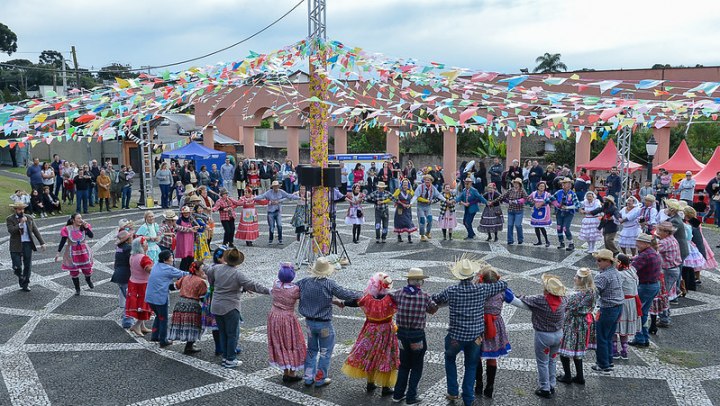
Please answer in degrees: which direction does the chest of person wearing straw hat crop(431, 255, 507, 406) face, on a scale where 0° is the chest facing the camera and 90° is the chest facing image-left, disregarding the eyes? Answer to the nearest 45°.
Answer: approximately 180°

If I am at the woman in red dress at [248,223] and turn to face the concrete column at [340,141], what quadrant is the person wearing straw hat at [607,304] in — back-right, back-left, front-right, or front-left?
back-right

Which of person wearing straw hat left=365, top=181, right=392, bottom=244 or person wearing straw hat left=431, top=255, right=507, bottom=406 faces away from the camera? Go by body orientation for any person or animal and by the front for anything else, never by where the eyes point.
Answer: person wearing straw hat left=431, top=255, right=507, bottom=406

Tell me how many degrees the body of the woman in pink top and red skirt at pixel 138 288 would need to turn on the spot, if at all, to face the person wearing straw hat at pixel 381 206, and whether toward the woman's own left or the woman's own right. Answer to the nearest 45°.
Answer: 0° — they already face them

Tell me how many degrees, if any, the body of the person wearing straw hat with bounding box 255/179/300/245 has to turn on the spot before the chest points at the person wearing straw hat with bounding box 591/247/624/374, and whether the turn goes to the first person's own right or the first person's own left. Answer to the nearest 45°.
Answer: approximately 45° to the first person's own left

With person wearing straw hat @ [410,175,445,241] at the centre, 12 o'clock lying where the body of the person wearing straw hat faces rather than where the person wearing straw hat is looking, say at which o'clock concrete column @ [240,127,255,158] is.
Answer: The concrete column is roughly at 5 o'clock from the person wearing straw hat.

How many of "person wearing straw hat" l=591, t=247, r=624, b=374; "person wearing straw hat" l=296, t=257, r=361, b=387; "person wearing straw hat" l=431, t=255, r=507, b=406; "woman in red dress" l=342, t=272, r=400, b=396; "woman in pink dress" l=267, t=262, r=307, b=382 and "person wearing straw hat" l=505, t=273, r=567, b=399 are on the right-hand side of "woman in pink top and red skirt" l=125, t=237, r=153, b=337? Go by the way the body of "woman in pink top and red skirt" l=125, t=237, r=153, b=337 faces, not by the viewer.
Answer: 6

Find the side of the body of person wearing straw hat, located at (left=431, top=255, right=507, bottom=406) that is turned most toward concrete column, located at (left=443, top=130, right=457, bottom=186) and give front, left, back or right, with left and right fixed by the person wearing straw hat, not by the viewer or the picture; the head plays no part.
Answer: front

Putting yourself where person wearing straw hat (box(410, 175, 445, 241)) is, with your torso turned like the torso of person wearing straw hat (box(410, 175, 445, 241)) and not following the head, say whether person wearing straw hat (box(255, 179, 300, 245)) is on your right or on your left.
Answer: on your right

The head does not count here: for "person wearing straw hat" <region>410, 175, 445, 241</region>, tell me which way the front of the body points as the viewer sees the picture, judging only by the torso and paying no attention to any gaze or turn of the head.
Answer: toward the camera

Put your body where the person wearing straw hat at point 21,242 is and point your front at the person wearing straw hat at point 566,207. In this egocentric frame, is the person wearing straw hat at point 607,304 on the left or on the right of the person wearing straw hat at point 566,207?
right

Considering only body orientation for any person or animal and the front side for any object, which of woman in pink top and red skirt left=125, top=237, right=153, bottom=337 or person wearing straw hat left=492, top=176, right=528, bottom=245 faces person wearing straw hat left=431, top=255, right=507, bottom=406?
person wearing straw hat left=492, top=176, right=528, bottom=245

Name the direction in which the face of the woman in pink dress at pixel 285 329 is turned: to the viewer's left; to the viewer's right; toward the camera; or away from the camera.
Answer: away from the camera

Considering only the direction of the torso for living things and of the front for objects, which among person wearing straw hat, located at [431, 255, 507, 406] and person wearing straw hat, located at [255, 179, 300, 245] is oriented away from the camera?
person wearing straw hat, located at [431, 255, 507, 406]

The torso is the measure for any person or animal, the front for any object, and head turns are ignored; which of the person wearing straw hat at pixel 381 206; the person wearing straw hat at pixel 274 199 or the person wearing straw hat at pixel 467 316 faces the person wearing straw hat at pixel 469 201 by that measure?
the person wearing straw hat at pixel 467 316

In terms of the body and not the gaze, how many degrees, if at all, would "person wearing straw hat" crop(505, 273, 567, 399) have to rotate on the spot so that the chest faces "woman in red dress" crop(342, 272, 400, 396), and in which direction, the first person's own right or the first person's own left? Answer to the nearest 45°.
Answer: approximately 45° to the first person's own left

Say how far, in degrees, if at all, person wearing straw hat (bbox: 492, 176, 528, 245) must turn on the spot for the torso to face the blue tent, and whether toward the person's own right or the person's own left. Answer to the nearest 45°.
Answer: approximately 135° to the person's own right

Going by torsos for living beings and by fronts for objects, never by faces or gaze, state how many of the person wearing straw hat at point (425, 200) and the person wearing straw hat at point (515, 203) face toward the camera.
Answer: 2
